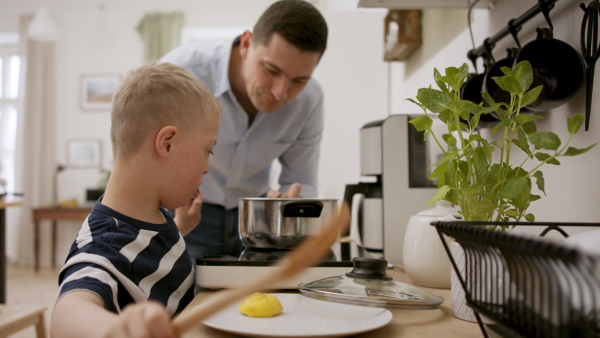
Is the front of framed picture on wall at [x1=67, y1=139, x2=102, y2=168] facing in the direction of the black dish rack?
yes

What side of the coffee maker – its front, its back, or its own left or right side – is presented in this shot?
left

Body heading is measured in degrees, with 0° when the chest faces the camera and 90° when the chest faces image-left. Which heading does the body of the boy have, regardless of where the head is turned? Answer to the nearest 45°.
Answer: approximately 270°

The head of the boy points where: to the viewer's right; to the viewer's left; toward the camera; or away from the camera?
to the viewer's right
